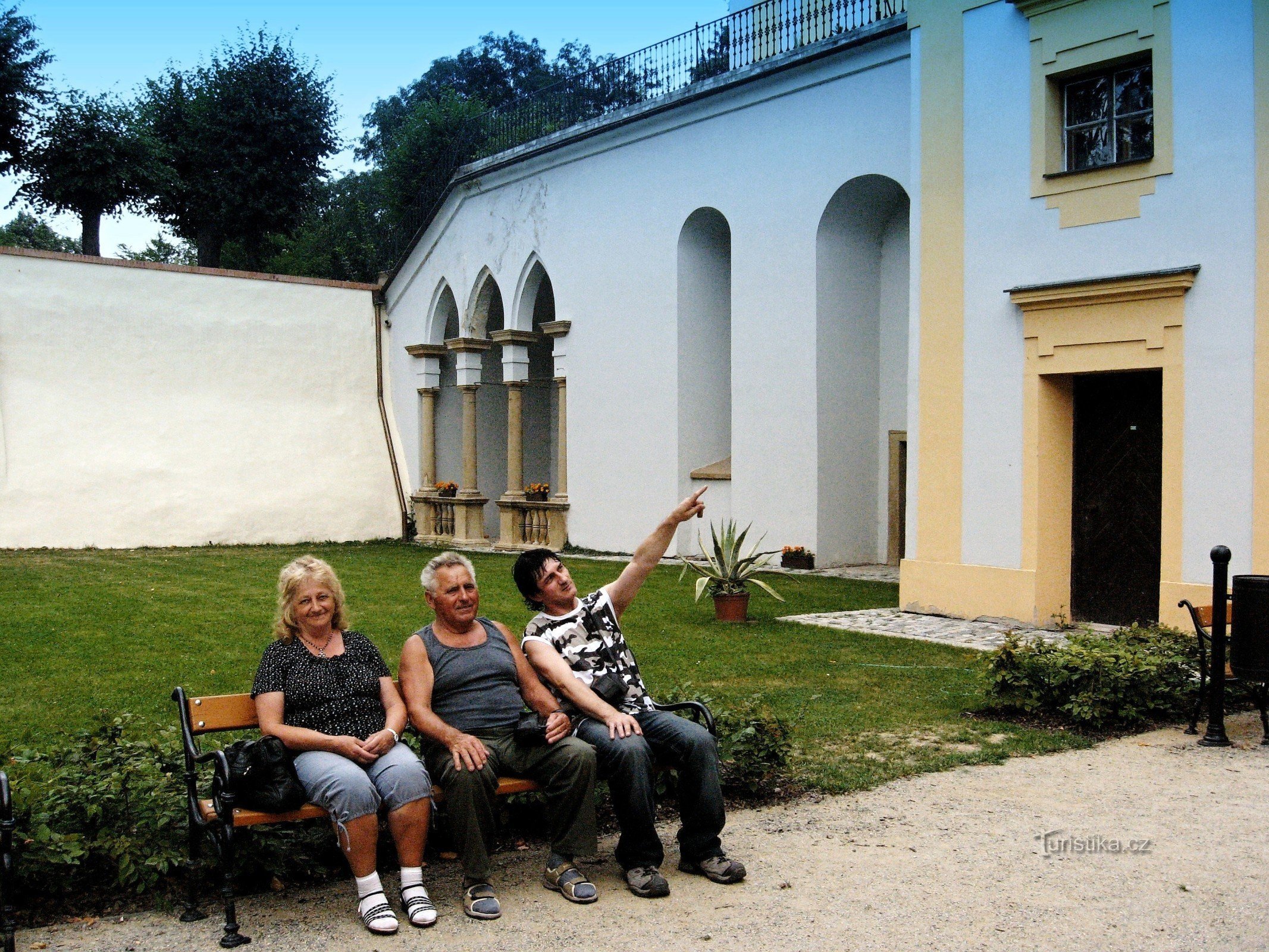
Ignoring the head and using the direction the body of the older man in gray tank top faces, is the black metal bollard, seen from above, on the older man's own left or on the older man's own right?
on the older man's own left

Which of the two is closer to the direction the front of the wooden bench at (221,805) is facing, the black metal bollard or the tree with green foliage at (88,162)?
the black metal bollard

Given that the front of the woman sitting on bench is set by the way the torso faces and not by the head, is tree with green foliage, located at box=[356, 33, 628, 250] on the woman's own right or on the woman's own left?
on the woman's own left

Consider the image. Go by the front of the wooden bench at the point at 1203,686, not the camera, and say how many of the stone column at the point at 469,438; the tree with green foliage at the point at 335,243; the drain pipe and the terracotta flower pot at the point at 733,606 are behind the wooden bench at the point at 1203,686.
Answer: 4

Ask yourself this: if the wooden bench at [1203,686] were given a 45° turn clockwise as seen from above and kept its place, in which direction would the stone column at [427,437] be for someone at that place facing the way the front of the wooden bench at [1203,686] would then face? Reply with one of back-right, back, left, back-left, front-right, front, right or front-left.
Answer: back-right

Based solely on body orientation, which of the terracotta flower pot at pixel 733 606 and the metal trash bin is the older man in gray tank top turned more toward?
the metal trash bin

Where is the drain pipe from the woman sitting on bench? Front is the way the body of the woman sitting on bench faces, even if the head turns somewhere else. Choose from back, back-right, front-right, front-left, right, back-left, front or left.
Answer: back-left

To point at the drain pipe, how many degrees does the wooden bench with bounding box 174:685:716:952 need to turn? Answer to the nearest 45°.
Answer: approximately 135° to its left

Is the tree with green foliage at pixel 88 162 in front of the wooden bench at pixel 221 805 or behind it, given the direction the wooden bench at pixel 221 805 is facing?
behind

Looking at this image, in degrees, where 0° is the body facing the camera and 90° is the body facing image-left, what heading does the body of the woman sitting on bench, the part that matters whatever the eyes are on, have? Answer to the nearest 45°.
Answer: approximately 315°

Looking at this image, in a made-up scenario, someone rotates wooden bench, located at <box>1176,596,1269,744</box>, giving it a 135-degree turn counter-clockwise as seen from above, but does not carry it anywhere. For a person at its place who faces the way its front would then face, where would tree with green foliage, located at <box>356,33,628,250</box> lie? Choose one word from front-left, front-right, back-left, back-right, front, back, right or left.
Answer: front-left

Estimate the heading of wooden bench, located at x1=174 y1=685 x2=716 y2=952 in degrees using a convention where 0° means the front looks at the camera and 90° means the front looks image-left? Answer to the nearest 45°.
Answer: approximately 315°

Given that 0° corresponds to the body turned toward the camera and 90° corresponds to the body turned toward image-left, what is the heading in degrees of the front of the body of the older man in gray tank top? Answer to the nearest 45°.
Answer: approximately 315°
